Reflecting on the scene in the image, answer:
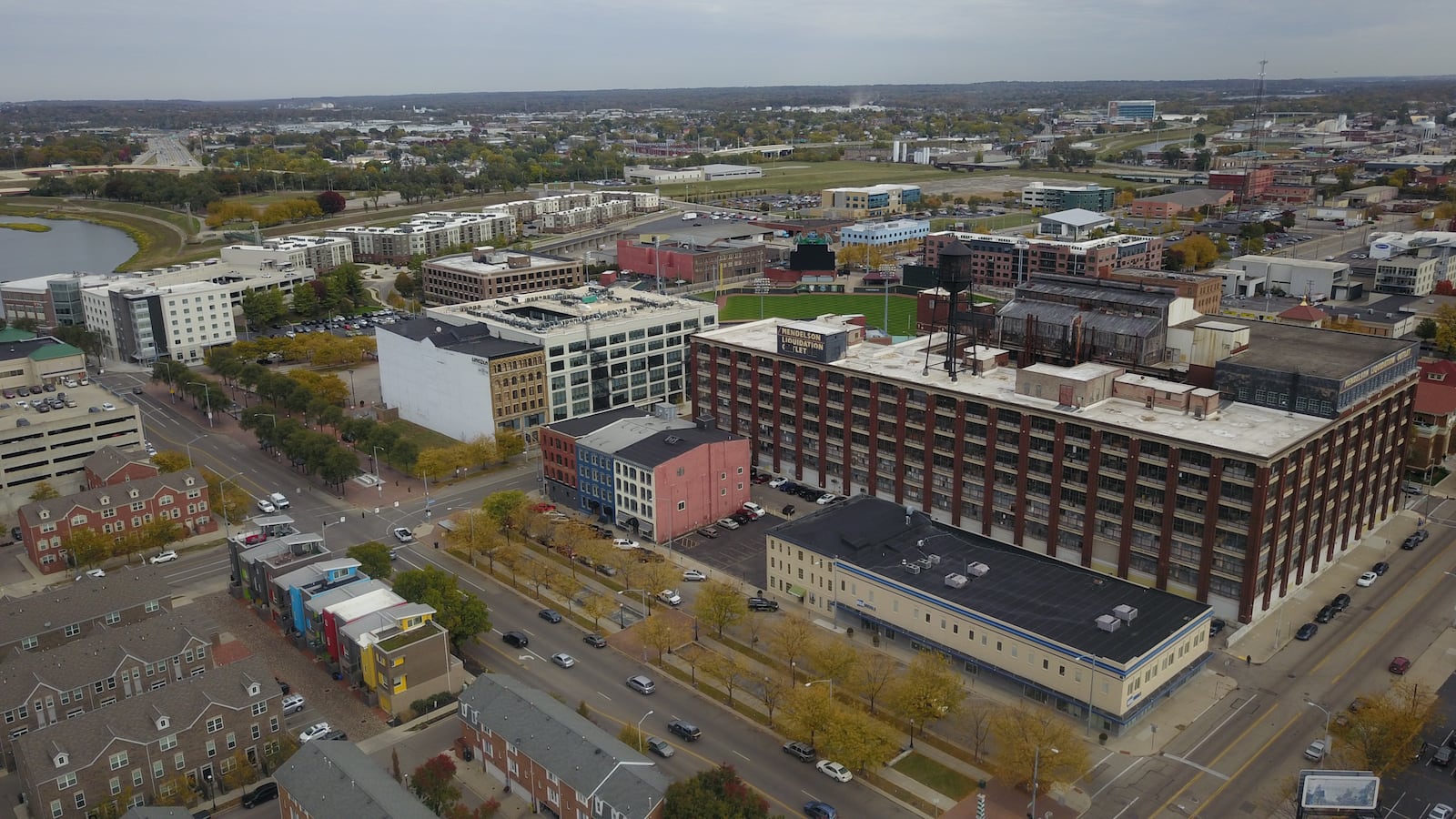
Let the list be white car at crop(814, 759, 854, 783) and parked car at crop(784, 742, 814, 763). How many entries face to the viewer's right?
0

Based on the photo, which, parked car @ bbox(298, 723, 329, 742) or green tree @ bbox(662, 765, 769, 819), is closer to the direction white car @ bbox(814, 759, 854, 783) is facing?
the parked car

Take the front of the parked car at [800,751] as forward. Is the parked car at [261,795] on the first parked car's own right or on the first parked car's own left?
on the first parked car's own left

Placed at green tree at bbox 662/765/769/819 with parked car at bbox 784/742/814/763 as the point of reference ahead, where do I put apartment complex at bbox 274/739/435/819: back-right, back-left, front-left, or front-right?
back-left

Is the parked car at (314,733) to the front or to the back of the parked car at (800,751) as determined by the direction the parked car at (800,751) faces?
to the front

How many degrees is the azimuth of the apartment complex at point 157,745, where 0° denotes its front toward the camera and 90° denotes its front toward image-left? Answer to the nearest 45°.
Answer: approximately 315°

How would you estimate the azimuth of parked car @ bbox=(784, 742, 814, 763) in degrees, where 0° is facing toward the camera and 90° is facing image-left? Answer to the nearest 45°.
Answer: approximately 135°

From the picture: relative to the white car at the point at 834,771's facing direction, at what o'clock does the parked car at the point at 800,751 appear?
The parked car is roughly at 12 o'clock from the white car.

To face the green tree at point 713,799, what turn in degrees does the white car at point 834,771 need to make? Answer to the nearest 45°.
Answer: approximately 90° to its left
